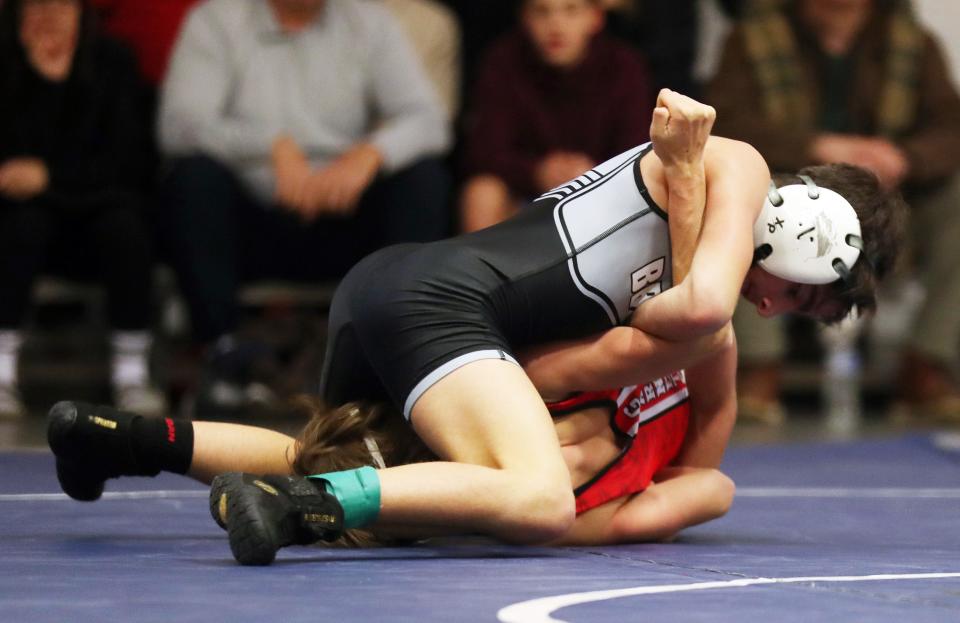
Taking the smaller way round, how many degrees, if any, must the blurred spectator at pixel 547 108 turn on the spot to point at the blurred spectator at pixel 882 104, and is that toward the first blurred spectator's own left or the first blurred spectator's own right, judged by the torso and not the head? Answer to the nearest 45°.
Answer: approximately 90° to the first blurred spectator's own left

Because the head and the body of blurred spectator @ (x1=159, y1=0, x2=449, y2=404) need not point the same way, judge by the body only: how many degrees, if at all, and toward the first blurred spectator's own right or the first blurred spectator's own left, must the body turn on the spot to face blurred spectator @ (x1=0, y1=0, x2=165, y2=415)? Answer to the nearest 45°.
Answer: approximately 90° to the first blurred spectator's own right

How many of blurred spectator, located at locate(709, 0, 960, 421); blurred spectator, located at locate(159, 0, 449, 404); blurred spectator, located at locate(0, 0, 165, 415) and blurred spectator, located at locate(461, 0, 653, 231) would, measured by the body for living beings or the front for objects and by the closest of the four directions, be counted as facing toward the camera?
4

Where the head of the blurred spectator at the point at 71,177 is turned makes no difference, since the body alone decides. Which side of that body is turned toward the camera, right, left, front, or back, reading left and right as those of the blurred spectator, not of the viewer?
front

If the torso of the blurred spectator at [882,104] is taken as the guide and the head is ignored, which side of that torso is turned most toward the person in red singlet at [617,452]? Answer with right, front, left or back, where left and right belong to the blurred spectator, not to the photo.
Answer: front

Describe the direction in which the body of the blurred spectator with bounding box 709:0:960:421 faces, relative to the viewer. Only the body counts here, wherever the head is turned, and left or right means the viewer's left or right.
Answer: facing the viewer

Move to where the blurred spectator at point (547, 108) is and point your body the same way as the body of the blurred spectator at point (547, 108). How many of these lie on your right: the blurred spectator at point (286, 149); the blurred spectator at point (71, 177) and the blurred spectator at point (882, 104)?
2

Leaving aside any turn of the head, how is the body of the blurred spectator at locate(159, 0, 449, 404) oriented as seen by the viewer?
toward the camera

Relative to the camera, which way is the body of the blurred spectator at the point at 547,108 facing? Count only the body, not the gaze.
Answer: toward the camera

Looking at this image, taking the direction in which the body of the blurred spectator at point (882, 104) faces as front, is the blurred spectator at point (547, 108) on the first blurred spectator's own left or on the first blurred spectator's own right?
on the first blurred spectator's own right

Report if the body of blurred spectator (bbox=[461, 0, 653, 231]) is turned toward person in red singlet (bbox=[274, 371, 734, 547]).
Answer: yes

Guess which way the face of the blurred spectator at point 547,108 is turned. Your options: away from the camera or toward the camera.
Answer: toward the camera

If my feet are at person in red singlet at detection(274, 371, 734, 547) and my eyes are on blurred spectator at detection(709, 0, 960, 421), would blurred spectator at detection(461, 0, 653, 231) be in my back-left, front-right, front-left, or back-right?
front-left

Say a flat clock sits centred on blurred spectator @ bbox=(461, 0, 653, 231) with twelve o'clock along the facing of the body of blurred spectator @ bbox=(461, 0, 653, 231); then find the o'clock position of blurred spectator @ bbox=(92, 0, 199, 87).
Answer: blurred spectator @ bbox=(92, 0, 199, 87) is roughly at 3 o'clock from blurred spectator @ bbox=(461, 0, 653, 231).

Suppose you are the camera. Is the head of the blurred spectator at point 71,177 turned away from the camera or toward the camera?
toward the camera
